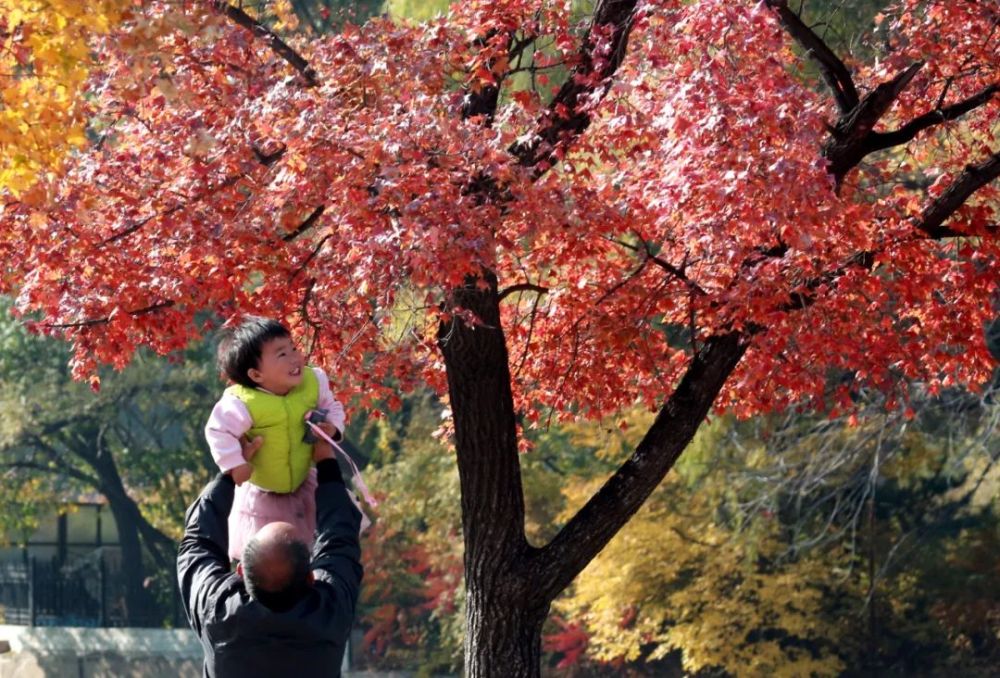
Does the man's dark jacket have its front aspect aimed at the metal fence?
yes

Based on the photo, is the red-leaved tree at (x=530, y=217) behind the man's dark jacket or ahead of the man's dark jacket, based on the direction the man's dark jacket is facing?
ahead

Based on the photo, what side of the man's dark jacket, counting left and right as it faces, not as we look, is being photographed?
back

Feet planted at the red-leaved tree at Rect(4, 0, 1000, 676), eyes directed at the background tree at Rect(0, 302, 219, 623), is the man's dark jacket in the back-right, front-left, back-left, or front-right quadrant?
back-left

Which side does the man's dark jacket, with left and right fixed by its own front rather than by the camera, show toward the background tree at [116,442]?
front

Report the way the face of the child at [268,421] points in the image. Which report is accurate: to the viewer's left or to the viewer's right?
to the viewer's right
